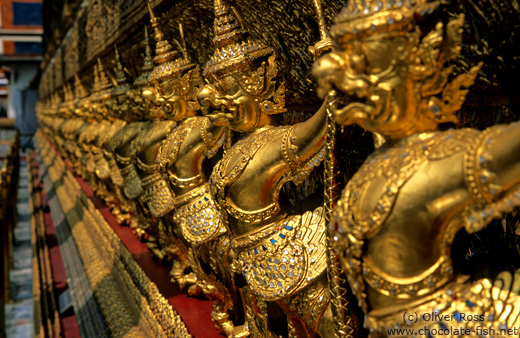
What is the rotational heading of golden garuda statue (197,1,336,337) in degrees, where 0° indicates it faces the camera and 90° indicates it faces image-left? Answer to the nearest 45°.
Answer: approximately 90°

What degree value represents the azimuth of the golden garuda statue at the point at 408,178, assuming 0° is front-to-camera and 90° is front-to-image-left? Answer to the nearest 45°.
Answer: approximately 90°

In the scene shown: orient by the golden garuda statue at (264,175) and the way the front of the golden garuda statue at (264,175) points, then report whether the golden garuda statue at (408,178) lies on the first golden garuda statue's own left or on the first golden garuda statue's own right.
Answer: on the first golden garuda statue's own left

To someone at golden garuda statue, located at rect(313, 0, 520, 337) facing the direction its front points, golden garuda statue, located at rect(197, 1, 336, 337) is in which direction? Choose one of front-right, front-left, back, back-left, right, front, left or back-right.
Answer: front-right

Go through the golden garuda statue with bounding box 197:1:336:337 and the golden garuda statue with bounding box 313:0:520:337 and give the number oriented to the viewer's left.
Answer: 2
